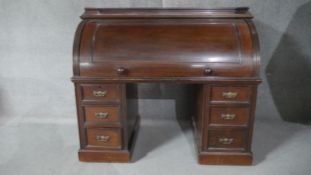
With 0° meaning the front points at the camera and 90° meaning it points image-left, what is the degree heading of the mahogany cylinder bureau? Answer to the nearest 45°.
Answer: approximately 0°
